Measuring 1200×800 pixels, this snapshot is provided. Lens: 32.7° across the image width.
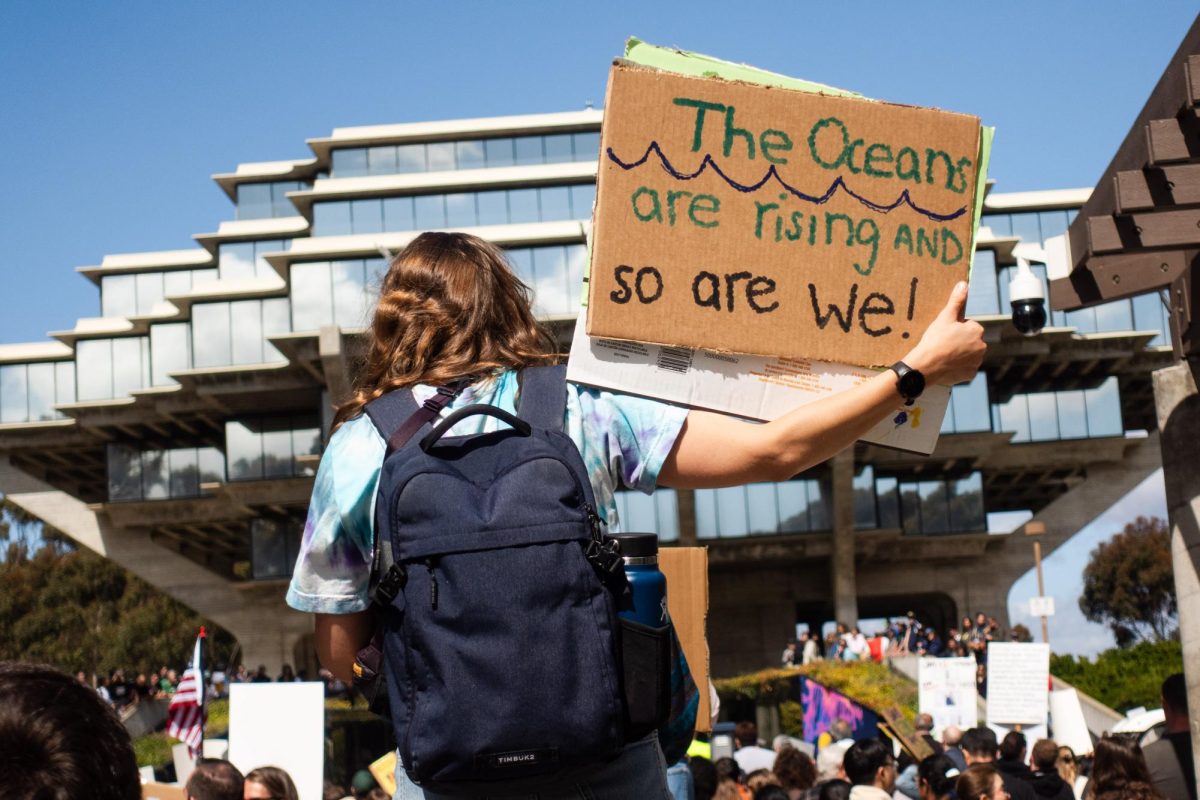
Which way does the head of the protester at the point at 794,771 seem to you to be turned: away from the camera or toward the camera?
away from the camera

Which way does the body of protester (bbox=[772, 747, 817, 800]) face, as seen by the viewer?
away from the camera

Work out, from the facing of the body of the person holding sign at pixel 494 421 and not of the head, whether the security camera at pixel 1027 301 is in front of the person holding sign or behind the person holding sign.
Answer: in front

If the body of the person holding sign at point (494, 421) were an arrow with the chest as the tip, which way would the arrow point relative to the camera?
away from the camera

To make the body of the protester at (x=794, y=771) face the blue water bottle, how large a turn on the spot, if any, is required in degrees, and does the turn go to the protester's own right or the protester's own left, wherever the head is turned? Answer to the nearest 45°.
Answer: approximately 180°

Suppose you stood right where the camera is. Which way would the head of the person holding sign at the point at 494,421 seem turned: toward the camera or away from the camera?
away from the camera

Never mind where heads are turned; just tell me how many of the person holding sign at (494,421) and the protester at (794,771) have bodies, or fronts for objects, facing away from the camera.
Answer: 2

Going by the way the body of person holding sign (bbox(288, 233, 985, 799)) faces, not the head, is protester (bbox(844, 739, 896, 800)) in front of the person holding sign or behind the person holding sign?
in front

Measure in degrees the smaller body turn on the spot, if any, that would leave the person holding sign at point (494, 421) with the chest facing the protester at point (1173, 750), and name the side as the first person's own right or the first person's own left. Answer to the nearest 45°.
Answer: approximately 45° to the first person's own right

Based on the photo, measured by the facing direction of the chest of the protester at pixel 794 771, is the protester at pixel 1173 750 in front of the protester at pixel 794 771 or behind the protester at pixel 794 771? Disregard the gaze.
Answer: behind
